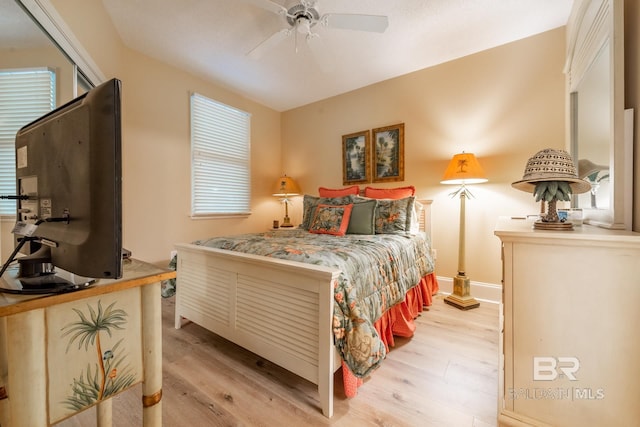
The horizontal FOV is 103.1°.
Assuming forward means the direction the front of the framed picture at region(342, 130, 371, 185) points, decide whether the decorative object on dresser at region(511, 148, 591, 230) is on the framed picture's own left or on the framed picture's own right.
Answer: on the framed picture's own left

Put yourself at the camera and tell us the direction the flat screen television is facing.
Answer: facing away from the viewer and to the right of the viewer

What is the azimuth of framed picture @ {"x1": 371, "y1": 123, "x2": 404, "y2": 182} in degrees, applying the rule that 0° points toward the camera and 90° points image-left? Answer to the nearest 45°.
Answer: approximately 45°

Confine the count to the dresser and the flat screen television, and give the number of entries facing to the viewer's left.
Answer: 1

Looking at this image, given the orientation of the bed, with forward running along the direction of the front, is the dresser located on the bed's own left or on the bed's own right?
on the bed's own left

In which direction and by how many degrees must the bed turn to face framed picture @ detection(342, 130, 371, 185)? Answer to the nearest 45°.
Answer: approximately 135° to its right

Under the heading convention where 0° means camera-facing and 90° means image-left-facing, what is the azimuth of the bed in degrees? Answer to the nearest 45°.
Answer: approximately 45°

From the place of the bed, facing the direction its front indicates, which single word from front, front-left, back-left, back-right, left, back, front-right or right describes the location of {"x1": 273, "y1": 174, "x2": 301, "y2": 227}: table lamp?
back-right

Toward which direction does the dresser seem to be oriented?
to the viewer's left

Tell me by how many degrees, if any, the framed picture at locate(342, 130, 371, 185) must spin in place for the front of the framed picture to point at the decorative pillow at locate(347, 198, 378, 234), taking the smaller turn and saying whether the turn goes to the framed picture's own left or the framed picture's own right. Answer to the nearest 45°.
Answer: approximately 45° to the framed picture's own left
